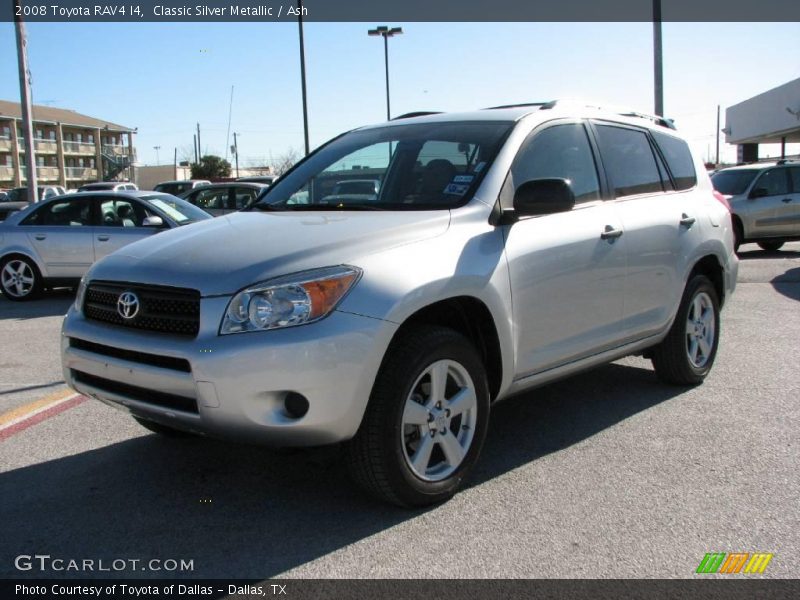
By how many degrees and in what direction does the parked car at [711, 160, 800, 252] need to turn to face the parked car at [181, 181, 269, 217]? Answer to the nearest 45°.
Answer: approximately 45° to its right

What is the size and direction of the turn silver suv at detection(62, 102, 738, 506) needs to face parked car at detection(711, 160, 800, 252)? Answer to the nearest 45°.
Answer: approximately 180°

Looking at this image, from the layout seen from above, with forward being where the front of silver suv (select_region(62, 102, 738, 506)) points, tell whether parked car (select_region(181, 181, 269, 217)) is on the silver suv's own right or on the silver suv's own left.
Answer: on the silver suv's own right

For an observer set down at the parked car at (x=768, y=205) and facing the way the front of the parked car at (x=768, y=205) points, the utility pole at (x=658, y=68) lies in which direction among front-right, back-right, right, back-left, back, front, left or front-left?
right

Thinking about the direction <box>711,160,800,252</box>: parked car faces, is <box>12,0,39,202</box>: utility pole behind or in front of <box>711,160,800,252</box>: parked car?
in front

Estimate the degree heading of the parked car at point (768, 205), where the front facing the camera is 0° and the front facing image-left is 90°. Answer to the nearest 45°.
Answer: approximately 45°

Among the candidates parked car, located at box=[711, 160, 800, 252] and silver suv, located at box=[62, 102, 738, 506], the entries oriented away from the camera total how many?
0

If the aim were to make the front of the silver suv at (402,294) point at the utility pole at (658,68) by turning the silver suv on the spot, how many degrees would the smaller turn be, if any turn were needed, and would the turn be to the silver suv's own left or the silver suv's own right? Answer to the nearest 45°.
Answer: approximately 135° to the silver suv's own right

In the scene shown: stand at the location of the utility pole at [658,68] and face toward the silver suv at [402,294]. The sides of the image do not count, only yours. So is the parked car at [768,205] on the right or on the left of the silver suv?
left

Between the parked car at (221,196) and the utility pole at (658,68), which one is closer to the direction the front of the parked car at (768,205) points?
the parked car

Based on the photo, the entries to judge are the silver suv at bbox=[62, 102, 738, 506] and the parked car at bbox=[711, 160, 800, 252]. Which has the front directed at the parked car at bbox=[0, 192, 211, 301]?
the parked car at bbox=[711, 160, 800, 252]

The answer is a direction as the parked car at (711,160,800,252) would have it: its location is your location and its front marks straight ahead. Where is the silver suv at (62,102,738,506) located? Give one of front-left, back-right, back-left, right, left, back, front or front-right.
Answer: front-left

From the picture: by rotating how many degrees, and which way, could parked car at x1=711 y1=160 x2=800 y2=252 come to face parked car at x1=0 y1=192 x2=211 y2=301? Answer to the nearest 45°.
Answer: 0° — it already faces it
